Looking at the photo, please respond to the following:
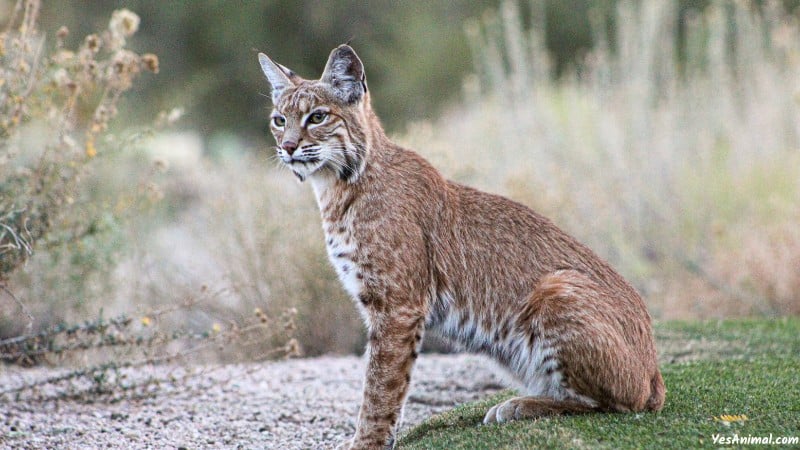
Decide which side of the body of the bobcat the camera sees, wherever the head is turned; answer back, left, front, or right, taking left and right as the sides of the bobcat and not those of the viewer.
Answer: left
